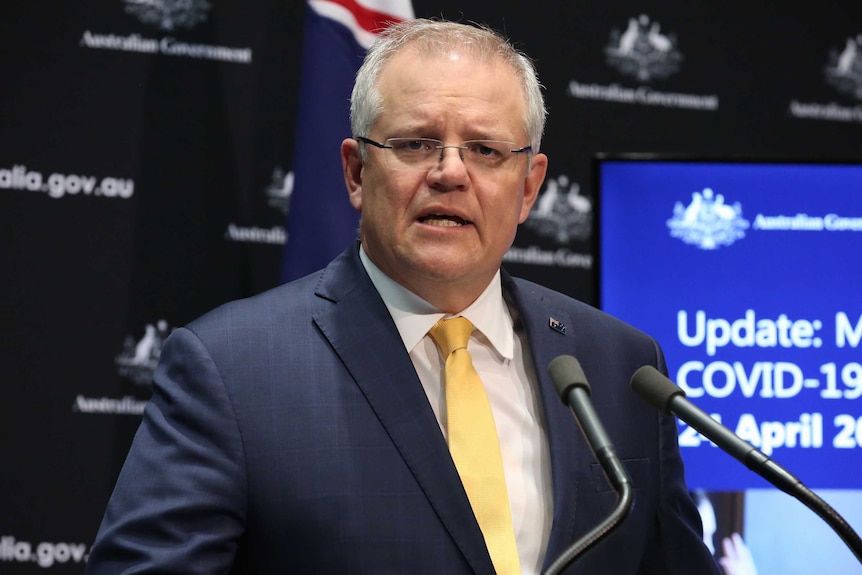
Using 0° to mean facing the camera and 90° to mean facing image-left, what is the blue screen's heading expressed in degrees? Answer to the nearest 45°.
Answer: approximately 0°

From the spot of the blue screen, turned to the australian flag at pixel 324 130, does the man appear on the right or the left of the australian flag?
left

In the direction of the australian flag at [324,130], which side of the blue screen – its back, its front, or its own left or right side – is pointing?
right

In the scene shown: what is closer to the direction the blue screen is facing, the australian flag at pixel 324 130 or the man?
the man

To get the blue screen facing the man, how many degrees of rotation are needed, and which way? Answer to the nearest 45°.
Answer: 0° — it already faces them
